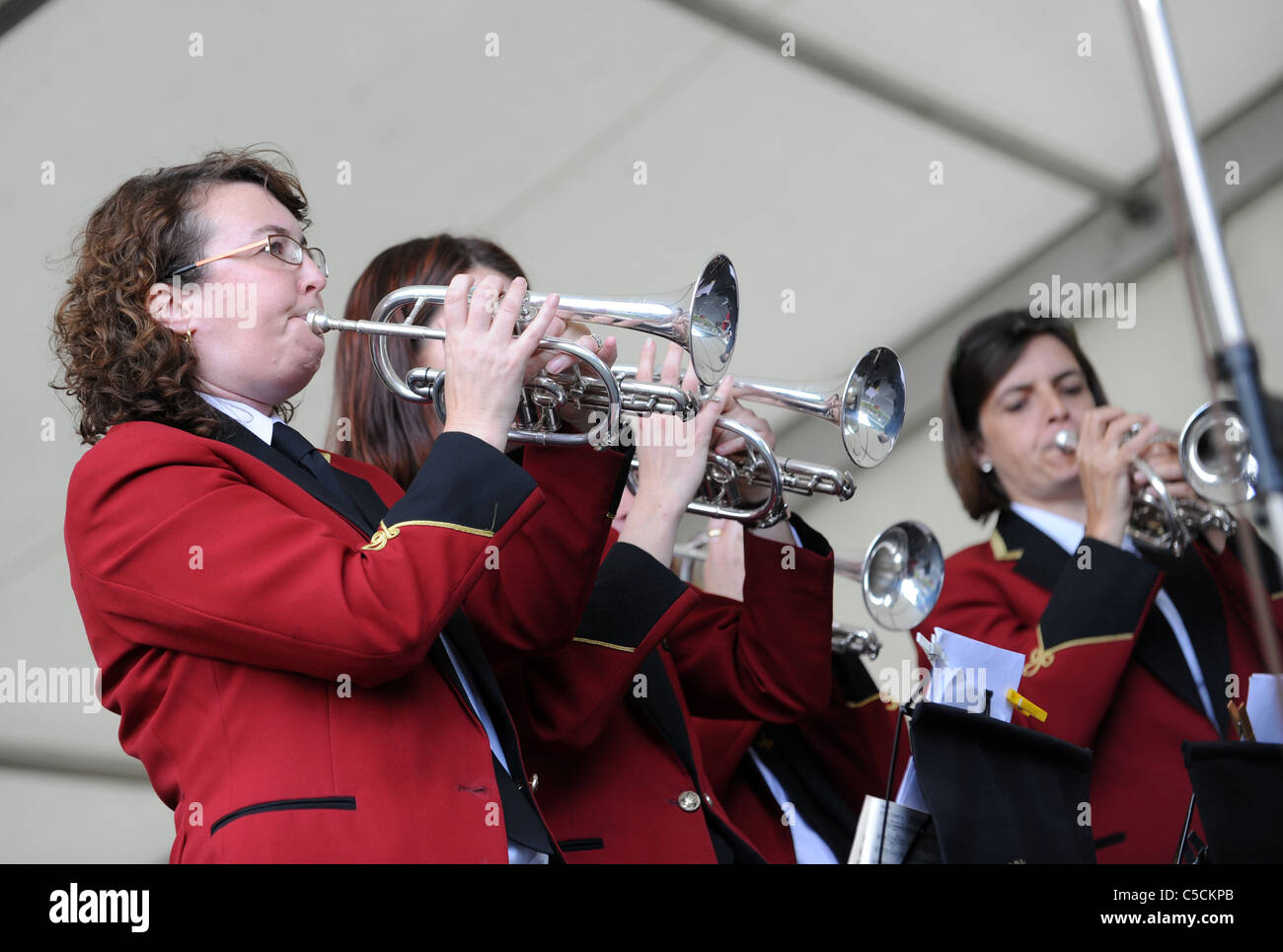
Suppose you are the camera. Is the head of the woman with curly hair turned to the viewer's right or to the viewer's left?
to the viewer's right

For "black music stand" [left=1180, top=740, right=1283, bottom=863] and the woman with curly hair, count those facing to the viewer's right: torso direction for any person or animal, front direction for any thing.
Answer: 1

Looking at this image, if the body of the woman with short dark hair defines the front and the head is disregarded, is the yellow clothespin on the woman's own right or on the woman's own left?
on the woman's own right

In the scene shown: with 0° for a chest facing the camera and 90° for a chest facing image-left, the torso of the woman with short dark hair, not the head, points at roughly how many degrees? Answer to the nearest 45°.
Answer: approximately 315°

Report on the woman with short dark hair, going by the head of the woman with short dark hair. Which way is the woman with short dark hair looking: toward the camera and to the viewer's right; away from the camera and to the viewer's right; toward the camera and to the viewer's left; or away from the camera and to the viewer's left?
toward the camera and to the viewer's right

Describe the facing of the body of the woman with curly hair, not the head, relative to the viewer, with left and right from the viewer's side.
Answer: facing to the right of the viewer

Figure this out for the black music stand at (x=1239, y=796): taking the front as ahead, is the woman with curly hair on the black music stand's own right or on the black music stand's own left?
on the black music stand's own left

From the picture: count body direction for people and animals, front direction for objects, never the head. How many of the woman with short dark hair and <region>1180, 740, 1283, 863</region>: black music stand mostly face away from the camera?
1

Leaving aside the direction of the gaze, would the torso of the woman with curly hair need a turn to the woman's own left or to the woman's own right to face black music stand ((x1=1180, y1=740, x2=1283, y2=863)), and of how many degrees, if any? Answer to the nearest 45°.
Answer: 0° — they already face it

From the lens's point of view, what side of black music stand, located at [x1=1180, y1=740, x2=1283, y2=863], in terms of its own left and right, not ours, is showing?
back
